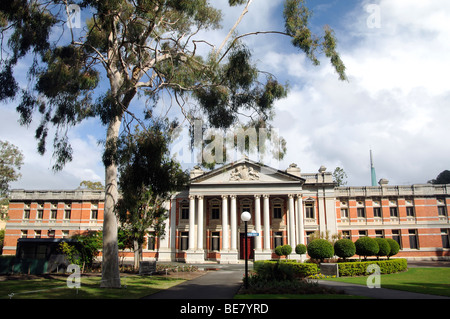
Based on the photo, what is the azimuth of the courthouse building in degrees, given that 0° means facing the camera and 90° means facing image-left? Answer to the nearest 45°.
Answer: approximately 0°

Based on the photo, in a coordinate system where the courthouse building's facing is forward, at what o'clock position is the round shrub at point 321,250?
The round shrub is roughly at 12 o'clock from the courthouse building.

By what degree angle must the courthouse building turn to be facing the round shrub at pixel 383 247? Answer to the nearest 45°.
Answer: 0° — it already faces it

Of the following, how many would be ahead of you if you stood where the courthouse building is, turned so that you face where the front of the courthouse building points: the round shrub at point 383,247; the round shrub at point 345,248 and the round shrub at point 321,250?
3
